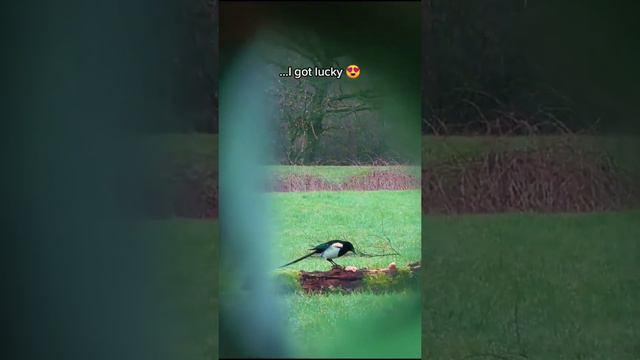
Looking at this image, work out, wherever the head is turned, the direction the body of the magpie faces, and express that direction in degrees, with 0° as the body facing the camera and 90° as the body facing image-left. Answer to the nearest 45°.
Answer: approximately 270°
